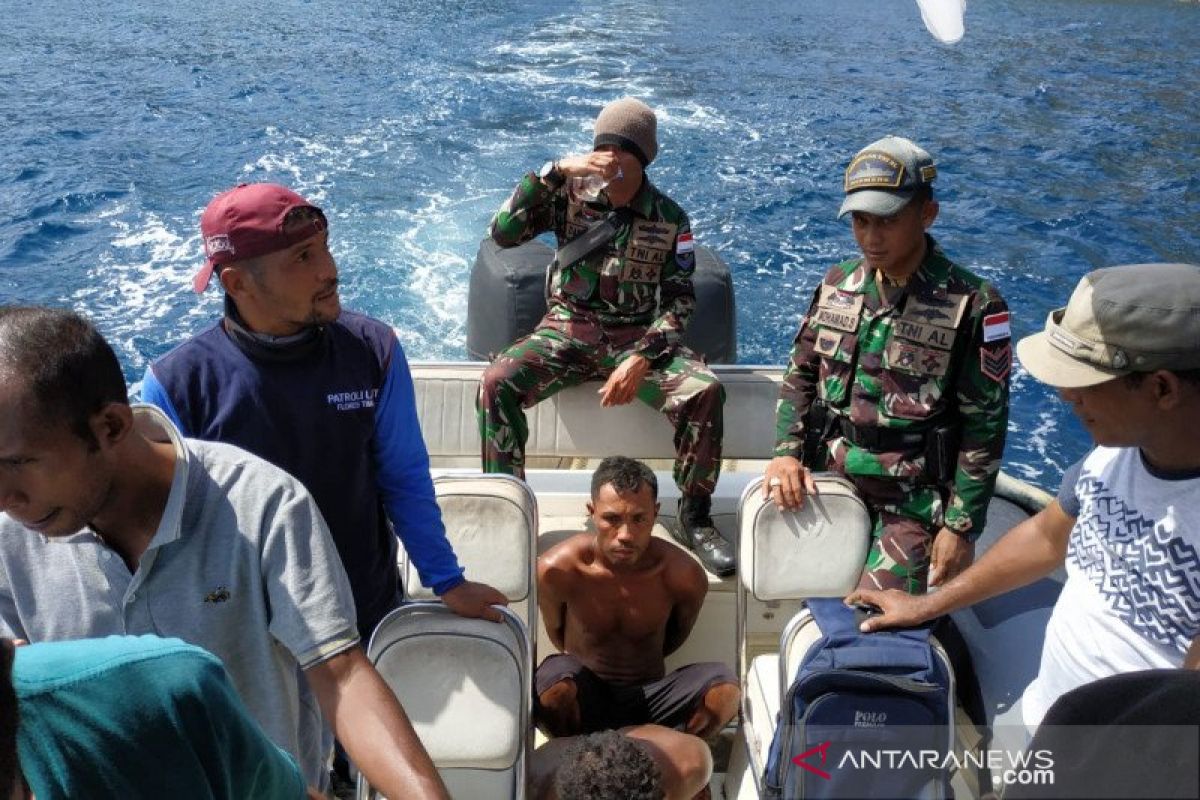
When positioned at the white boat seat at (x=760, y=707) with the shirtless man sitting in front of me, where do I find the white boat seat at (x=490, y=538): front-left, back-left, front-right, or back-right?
front-left

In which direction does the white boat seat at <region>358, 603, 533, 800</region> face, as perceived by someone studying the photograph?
facing the viewer

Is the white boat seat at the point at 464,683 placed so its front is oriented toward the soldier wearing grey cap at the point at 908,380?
no

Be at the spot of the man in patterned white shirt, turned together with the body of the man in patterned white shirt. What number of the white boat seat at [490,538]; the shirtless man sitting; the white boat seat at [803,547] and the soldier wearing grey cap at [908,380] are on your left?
0

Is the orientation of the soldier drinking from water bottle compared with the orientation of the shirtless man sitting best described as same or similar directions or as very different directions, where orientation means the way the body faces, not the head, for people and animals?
same or similar directions

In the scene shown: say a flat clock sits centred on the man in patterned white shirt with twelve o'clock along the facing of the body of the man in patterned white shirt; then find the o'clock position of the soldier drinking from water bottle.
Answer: The soldier drinking from water bottle is roughly at 3 o'clock from the man in patterned white shirt.

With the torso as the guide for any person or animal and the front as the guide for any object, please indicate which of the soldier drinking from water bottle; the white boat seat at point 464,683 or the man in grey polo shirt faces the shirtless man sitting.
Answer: the soldier drinking from water bottle

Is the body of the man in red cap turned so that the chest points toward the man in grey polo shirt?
no

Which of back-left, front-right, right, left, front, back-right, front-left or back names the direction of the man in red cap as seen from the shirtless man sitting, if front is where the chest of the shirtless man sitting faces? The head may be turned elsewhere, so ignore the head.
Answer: front-right

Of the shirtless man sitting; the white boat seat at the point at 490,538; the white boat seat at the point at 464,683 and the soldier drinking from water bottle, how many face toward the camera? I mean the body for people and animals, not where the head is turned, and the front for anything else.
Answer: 4

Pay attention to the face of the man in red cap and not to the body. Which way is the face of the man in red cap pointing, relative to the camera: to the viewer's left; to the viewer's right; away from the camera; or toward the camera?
to the viewer's right

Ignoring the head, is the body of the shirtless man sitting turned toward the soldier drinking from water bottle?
no

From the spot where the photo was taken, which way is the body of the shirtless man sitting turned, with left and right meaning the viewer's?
facing the viewer

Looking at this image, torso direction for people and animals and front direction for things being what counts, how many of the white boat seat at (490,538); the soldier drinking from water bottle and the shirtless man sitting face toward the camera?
3

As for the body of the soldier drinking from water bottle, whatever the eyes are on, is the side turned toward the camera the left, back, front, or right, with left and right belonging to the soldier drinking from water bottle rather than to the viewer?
front

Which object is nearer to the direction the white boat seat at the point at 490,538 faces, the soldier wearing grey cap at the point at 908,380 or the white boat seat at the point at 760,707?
the white boat seat
